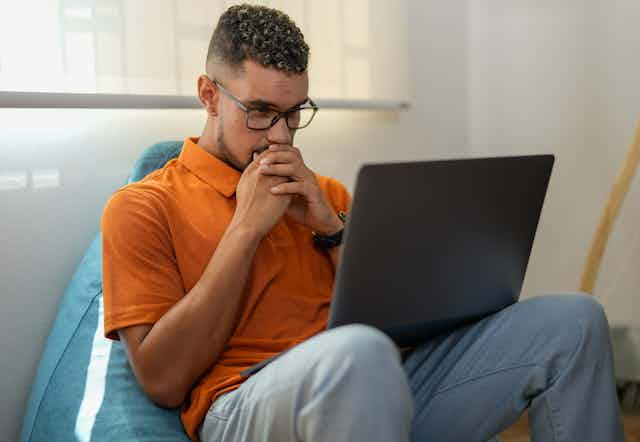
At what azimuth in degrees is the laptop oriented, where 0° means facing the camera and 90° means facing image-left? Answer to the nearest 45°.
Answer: approximately 135°

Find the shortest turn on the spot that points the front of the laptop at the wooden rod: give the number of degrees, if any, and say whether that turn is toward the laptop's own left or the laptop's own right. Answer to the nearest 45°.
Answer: approximately 45° to the laptop's own right

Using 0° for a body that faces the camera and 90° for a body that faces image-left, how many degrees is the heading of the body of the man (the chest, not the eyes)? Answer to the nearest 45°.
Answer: approximately 315°

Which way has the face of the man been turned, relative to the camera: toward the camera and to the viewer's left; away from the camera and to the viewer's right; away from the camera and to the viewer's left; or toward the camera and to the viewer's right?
toward the camera and to the viewer's right

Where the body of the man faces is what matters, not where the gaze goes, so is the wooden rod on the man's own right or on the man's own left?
on the man's own left
